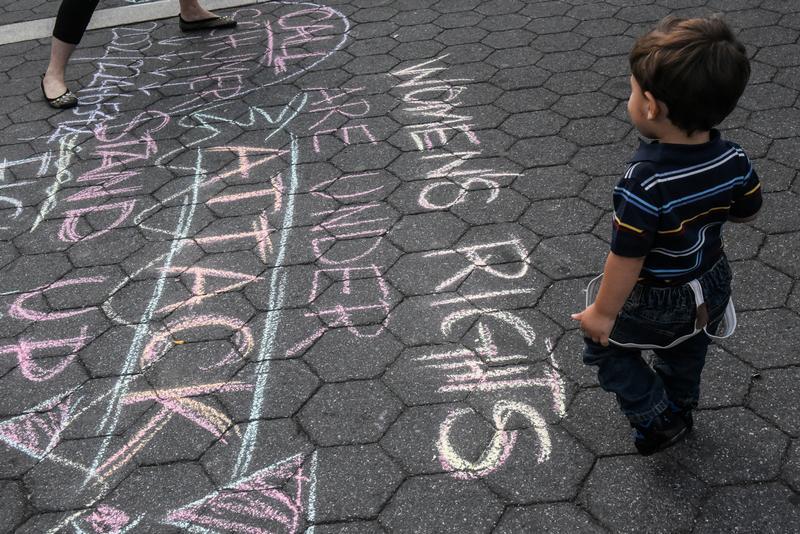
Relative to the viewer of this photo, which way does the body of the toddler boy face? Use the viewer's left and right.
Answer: facing away from the viewer and to the left of the viewer

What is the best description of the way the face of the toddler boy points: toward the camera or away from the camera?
away from the camera
